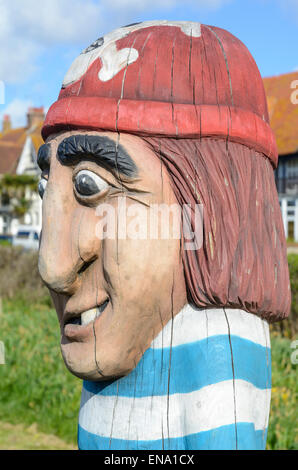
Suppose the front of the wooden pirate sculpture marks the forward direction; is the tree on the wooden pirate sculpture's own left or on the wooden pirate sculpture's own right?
on the wooden pirate sculpture's own right

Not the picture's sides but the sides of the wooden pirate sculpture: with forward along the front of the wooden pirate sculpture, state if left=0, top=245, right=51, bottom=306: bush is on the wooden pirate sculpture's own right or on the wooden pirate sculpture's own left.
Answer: on the wooden pirate sculpture's own right

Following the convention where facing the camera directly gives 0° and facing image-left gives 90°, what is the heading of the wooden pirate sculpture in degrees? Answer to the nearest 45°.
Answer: approximately 45°

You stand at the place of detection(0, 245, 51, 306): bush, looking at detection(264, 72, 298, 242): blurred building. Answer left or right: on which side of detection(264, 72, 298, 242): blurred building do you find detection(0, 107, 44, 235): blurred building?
left

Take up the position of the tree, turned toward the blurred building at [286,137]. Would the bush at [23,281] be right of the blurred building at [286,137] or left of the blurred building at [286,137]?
right

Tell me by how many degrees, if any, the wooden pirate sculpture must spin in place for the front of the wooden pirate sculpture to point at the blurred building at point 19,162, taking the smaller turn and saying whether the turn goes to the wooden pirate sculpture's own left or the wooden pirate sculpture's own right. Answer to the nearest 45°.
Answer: approximately 135° to the wooden pirate sculpture's own right
